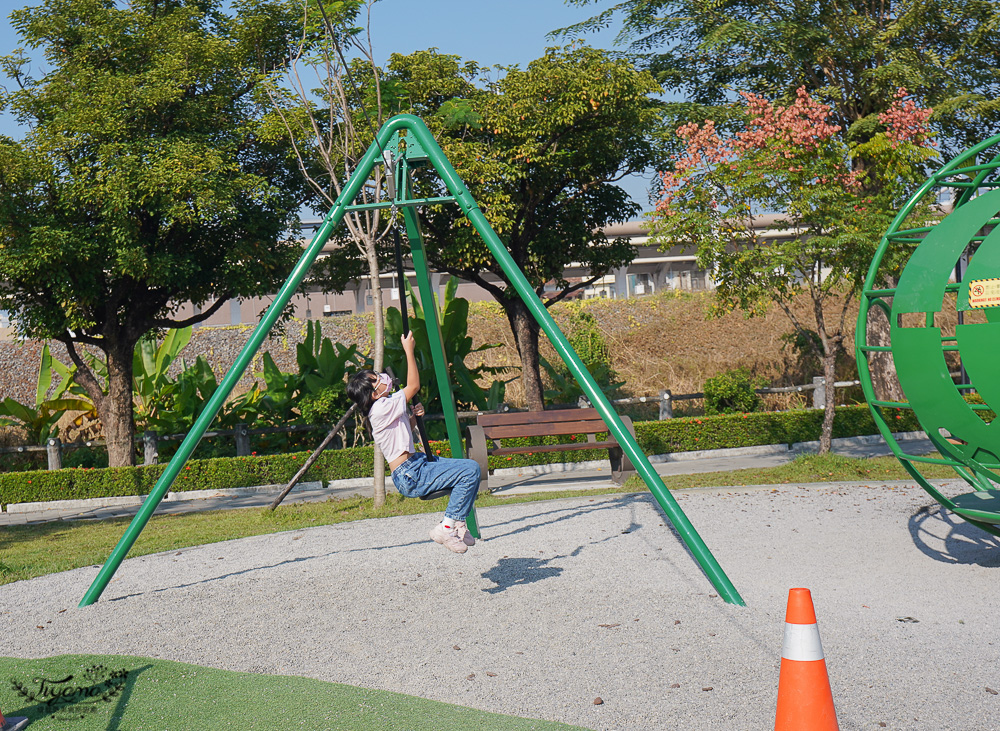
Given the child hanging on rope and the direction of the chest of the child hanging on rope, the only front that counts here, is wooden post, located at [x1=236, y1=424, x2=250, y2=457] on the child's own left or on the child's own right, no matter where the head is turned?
on the child's own left

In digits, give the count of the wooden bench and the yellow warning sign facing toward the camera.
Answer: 2

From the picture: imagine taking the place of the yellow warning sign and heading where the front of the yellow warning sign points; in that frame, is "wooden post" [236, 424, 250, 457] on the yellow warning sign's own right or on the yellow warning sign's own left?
on the yellow warning sign's own right

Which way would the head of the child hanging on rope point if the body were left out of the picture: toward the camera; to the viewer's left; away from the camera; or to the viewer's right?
to the viewer's right

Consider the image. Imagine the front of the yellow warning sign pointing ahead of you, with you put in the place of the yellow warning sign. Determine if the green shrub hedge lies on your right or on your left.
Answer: on your right

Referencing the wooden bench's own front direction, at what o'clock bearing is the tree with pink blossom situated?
The tree with pink blossom is roughly at 9 o'clock from the wooden bench.

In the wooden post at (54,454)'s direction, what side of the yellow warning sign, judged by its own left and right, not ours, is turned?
right

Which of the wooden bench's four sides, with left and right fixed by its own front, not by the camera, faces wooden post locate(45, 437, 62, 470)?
right

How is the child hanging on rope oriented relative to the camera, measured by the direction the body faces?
to the viewer's right

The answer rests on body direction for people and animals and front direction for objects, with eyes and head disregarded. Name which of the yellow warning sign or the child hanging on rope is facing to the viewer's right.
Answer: the child hanging on rope

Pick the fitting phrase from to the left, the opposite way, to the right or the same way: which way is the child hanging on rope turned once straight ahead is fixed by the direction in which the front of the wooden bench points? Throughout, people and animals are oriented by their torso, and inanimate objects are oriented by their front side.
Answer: to the left

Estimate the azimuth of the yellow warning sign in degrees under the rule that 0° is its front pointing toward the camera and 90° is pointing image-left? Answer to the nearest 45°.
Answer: approximately 0°

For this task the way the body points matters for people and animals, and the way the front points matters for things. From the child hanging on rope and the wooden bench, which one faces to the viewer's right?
the child hanging on rope
